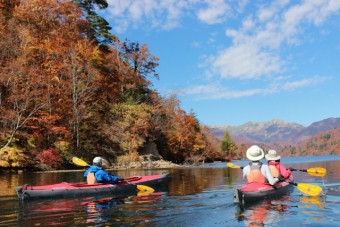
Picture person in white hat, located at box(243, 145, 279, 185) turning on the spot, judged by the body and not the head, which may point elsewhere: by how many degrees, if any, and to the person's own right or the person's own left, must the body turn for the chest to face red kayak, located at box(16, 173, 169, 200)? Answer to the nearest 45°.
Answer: approximately 90° to the person's own left

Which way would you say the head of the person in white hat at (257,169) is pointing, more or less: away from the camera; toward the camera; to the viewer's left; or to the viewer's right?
away from the camera

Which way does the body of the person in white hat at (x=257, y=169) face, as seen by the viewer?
away from the camera

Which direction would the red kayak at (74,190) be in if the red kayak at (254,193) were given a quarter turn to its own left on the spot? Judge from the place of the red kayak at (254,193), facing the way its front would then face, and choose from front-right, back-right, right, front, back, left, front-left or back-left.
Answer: front-left
